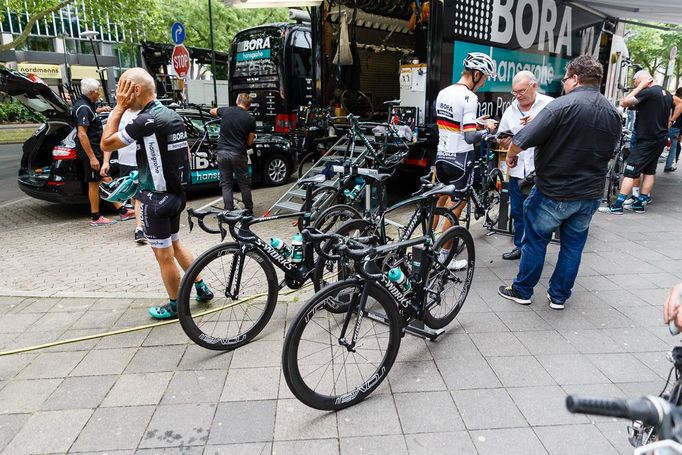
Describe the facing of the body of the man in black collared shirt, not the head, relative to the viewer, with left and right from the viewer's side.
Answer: facing away from the viewer and to the left of the viewer

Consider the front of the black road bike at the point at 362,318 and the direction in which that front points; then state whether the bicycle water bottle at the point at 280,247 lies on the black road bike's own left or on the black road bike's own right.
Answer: on the black road bike's own right

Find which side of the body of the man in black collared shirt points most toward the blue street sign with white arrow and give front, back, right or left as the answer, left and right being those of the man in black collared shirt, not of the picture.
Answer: front

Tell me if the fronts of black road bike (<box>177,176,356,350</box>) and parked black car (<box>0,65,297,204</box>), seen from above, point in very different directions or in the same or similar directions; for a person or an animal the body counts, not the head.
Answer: very different directions

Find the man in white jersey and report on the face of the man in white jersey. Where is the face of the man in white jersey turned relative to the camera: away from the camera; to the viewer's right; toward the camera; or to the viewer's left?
to the viewer's right

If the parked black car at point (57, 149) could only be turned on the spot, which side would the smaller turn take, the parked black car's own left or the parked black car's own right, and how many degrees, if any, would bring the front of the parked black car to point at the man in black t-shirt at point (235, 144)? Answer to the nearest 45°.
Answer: approximately 90° to the parked black car's own right

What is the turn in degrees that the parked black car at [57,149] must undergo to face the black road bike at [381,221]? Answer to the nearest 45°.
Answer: approximately 90° to its right

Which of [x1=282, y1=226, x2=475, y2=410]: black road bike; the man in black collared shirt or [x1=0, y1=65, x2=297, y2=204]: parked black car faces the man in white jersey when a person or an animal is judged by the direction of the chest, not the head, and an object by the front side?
the man in black collared shirt

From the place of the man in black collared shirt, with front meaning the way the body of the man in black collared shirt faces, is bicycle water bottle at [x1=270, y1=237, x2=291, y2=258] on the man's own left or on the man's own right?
on the man's own left

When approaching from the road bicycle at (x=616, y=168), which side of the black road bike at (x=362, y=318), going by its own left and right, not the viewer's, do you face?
back

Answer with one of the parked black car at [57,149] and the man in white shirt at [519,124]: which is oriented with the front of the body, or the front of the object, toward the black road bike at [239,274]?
the man in white shirt

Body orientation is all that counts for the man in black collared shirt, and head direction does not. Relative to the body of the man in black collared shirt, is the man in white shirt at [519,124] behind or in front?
in front

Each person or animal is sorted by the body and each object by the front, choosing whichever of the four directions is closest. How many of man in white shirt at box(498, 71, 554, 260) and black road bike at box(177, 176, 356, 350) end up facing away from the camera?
0
